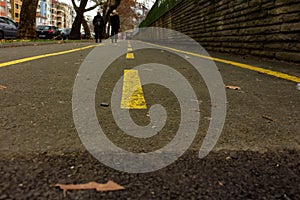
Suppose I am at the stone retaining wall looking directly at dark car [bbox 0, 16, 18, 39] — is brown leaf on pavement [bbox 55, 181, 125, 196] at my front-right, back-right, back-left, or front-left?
back-left

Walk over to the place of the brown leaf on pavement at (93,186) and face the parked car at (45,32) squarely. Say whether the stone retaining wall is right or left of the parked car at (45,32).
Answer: right

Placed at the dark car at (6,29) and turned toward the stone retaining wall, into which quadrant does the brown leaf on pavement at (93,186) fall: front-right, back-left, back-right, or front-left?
front-right
